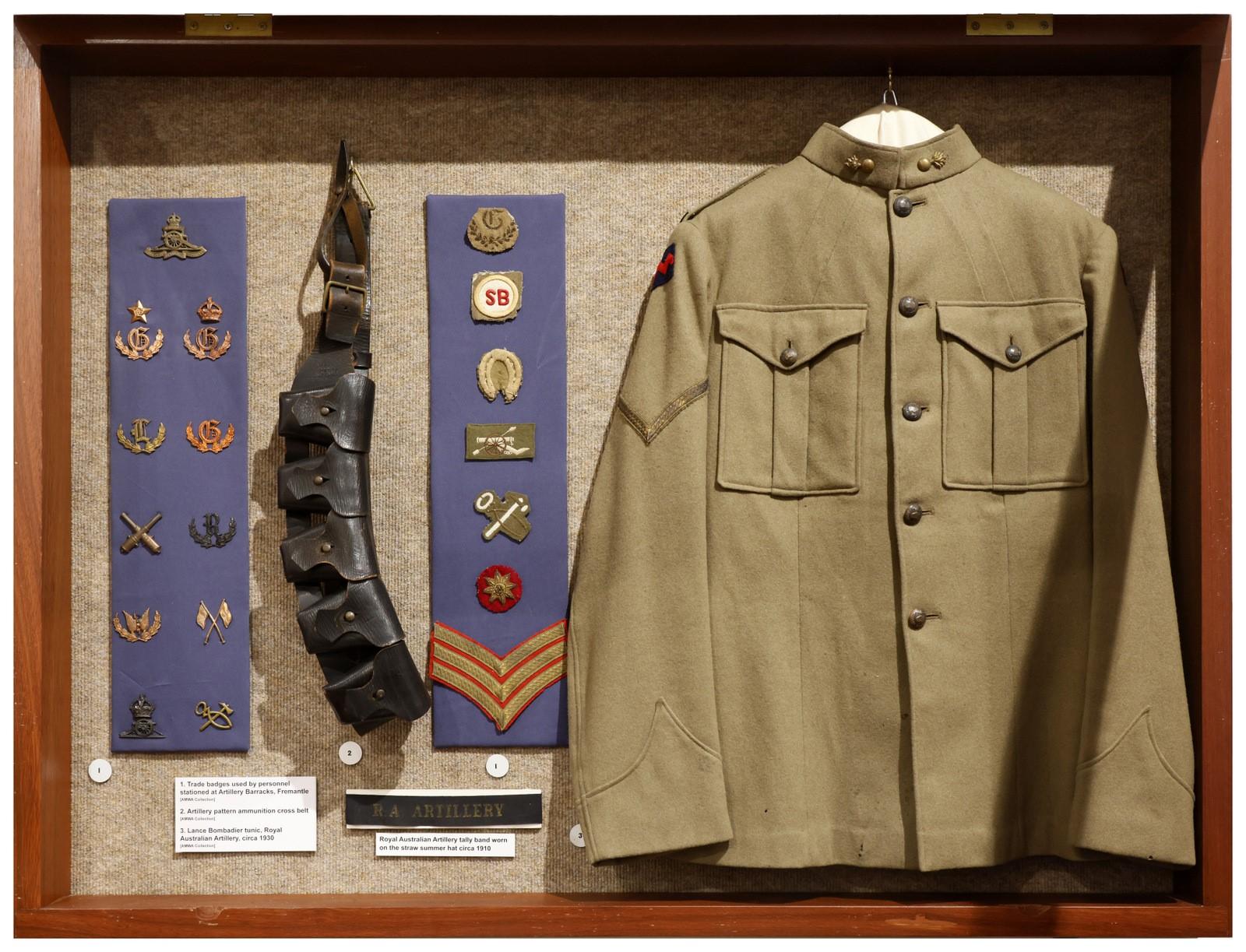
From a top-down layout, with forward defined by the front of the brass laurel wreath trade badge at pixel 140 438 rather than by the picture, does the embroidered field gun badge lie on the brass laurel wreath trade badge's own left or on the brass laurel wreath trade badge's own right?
on the brass laurel wreath trade badge's own left

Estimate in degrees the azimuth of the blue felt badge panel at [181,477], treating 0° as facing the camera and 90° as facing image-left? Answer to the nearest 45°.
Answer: approximately 0°

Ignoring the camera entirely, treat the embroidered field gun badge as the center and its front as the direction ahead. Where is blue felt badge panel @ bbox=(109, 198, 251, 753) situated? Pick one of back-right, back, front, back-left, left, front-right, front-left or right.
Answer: right

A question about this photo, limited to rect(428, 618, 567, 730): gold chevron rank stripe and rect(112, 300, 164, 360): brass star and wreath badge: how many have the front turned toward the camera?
2

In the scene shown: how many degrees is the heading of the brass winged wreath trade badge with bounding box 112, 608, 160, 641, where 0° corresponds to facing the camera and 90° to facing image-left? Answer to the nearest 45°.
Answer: approximately 0°
